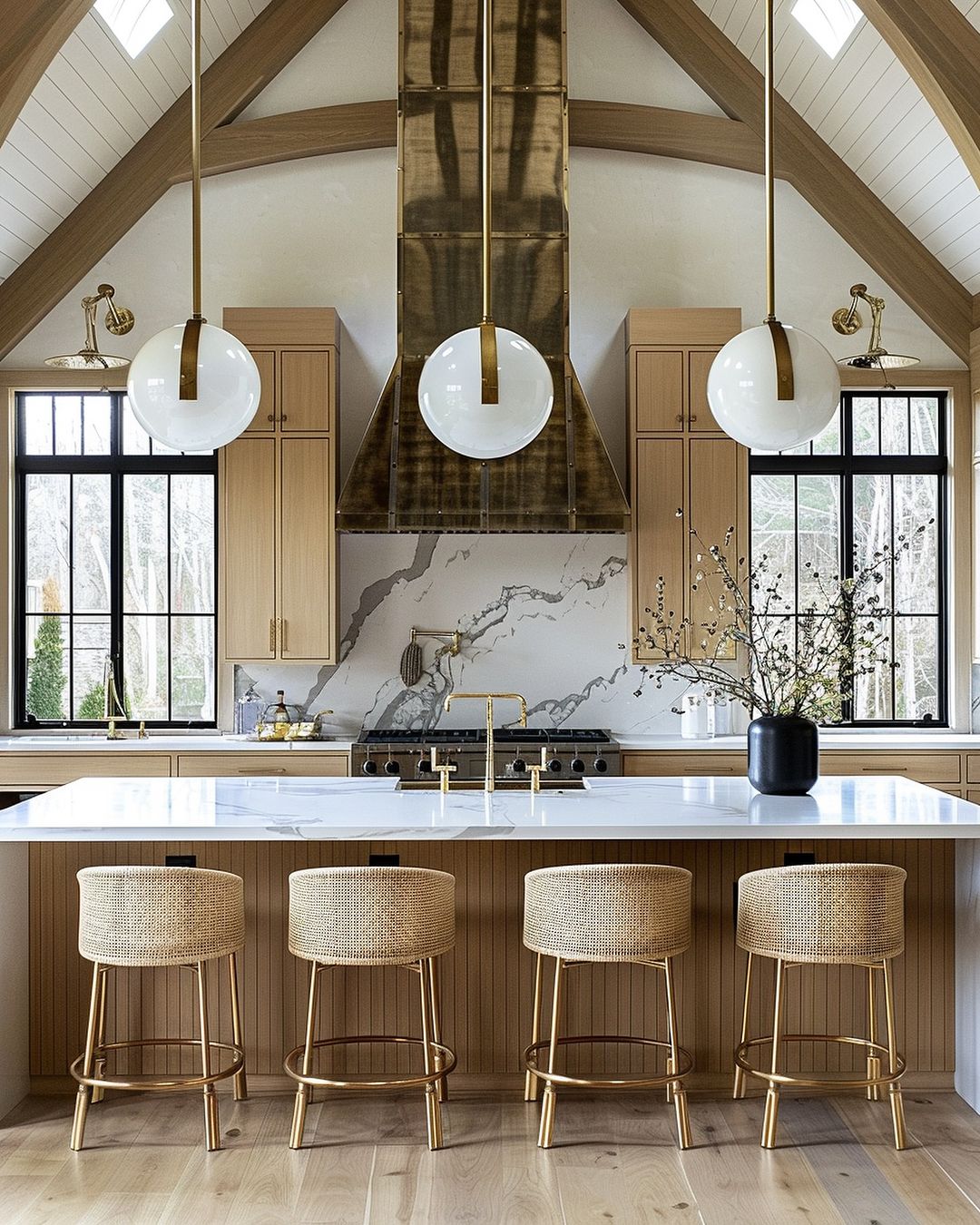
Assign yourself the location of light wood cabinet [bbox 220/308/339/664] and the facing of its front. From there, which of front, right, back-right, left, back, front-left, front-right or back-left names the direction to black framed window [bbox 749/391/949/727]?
left

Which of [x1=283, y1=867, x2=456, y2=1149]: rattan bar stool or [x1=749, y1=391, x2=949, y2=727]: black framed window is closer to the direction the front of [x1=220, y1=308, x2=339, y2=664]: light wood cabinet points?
the rattan bar stool

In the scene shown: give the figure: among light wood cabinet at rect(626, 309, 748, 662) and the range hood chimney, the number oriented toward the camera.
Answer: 2

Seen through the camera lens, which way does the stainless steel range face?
facing the viewer

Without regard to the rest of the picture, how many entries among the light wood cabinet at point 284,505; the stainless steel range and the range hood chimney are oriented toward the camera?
3

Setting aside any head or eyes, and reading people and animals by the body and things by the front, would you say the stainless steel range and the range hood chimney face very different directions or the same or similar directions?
same or similar directions

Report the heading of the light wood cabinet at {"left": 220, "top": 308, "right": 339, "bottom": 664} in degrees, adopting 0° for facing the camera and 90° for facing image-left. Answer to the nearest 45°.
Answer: approximately 0°

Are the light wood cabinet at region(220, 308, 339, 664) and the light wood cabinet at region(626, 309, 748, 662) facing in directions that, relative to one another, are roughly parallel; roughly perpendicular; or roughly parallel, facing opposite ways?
roughly parallel

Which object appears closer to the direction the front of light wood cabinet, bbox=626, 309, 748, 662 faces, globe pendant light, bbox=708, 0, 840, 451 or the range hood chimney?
the globe pendant light

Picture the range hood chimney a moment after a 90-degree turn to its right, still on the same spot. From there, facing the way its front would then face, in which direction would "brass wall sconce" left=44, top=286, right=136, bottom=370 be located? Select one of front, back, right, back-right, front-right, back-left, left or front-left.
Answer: front

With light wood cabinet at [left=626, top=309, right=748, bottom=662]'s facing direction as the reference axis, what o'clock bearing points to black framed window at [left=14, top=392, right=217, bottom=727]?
The black framed window is roughly at 3 o'clock from the light wood cabinet.

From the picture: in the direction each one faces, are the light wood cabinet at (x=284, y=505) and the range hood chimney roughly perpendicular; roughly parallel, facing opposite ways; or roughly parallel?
roughly parallel

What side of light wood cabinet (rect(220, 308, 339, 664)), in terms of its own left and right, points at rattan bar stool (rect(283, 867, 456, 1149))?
front

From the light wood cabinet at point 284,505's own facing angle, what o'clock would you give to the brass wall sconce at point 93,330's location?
The brass wall sconce is roughly at 3 o'clock from the light wood cabinet.

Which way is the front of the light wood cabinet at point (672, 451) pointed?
toward the camera
